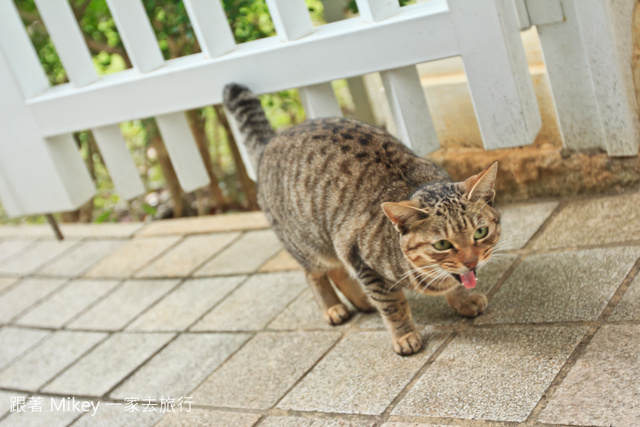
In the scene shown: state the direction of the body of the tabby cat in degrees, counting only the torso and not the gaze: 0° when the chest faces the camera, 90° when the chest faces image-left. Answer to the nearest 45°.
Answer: approximately 315°

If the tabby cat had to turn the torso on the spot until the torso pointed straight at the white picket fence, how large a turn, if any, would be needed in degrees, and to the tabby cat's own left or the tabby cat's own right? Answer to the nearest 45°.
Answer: approximately 135° to the tabby cat's own left
